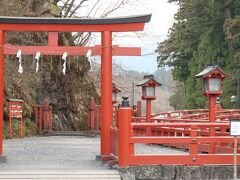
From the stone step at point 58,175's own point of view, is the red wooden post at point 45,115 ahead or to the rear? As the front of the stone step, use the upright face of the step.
to the rear

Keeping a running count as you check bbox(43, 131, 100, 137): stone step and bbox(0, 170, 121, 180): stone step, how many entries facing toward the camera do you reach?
2

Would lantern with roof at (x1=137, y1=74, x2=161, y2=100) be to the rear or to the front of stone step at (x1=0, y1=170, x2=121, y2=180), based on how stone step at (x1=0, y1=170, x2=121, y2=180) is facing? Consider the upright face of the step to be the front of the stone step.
to the rear

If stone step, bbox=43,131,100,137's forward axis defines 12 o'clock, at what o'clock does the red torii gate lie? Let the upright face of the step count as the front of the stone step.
The red torii gate is roughly at 12 o'clock from the stone step.

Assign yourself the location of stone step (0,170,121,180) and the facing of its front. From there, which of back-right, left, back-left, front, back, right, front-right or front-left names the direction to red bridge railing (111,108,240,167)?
left

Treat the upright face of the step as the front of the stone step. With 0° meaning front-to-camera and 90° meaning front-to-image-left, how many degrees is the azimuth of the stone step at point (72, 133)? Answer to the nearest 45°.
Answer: approximately 0°

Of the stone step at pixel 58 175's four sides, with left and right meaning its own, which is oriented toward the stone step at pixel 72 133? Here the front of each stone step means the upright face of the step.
back
